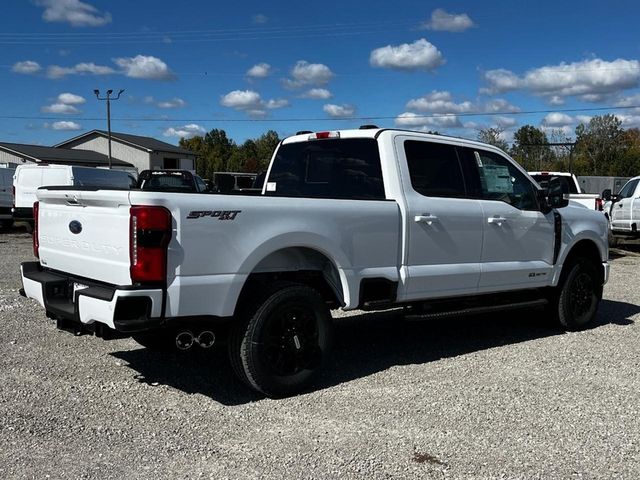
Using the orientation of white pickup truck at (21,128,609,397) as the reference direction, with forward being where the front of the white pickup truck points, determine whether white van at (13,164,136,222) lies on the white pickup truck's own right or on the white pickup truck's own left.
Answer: on the white pickup truck's own left

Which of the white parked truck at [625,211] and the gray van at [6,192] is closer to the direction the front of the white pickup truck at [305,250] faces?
the white parked truck

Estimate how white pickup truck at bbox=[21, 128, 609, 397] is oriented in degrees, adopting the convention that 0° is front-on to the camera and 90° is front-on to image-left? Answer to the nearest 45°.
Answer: approximately 225°

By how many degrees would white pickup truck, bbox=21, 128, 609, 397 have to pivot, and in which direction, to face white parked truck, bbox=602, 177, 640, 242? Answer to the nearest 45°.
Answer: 0° — it already faces it

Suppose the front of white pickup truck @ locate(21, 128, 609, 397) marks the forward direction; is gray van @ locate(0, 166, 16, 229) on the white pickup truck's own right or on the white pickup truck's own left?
on the white pickup truck's own left
